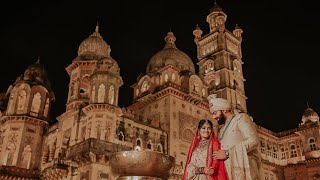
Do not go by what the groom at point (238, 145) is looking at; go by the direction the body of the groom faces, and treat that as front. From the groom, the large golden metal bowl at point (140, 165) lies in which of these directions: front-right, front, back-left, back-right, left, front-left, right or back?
front-right

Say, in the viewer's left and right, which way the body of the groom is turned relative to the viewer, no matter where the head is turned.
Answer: facing to the left of the viewer

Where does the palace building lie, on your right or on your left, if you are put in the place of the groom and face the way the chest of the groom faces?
on your right
